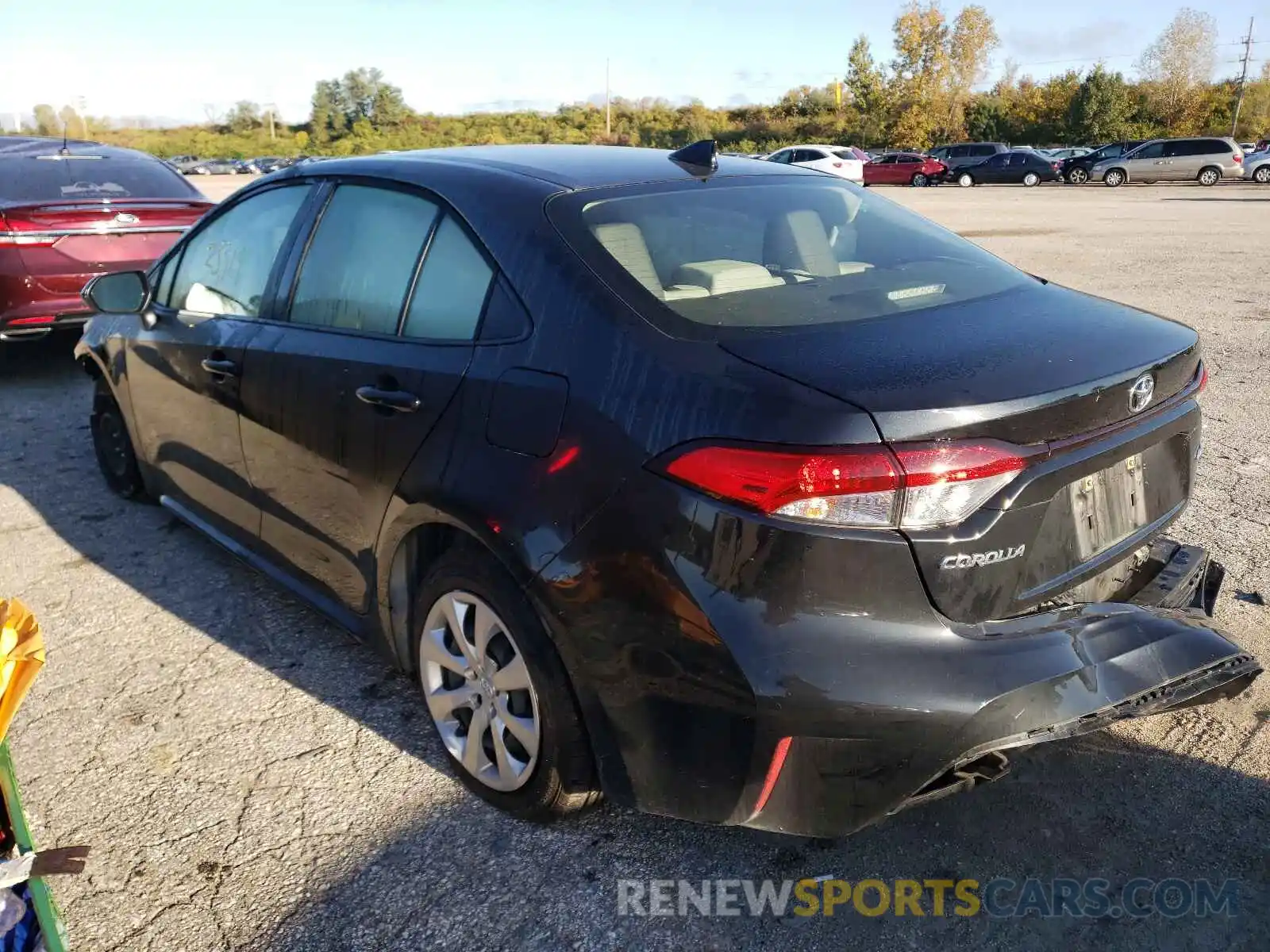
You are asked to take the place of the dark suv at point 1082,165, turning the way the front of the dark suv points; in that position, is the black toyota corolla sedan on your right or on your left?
on your left

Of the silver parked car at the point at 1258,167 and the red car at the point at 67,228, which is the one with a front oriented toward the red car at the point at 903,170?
the silver parked car

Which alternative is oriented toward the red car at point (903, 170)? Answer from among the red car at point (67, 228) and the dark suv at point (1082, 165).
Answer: the dark suv

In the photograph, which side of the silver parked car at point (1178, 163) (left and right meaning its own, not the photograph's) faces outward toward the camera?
left

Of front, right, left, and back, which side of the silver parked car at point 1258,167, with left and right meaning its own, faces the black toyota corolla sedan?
left

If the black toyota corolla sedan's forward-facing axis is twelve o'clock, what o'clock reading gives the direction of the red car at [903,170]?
The red car is roughly at 2 o'clock from the black toyota corolla sedan.

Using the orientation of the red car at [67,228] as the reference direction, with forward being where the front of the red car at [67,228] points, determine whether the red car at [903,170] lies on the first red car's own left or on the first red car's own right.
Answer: on the first red car's own right

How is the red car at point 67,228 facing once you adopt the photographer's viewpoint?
facing away from the viewer and to the left of the viewer

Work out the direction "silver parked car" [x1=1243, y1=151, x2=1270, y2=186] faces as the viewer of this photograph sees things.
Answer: facing to the left of the viewer

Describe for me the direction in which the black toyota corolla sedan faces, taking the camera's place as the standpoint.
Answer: facing away from the viewer and to the left of the viewer

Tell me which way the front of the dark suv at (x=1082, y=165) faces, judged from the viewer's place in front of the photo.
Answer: facing to the left of the viewer
